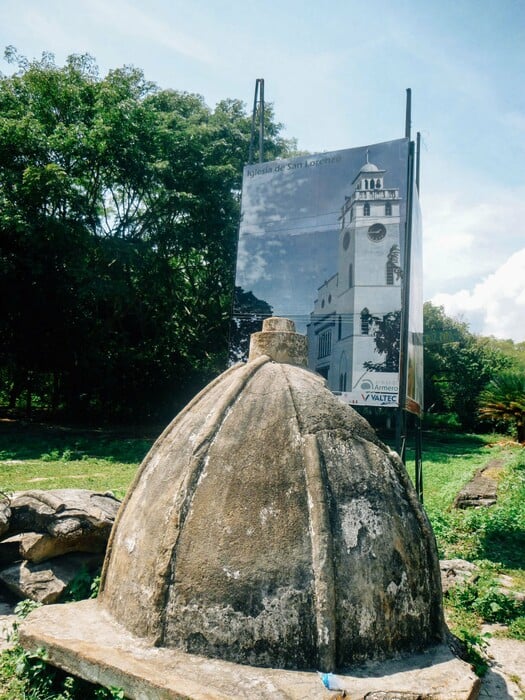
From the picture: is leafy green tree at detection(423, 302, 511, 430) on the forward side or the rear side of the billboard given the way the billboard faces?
on the rear side

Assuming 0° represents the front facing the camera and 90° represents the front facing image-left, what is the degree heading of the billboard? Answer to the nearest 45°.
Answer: approximately 45°

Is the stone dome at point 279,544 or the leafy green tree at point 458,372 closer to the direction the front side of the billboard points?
the stone dome

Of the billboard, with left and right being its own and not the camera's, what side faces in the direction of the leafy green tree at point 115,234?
right
